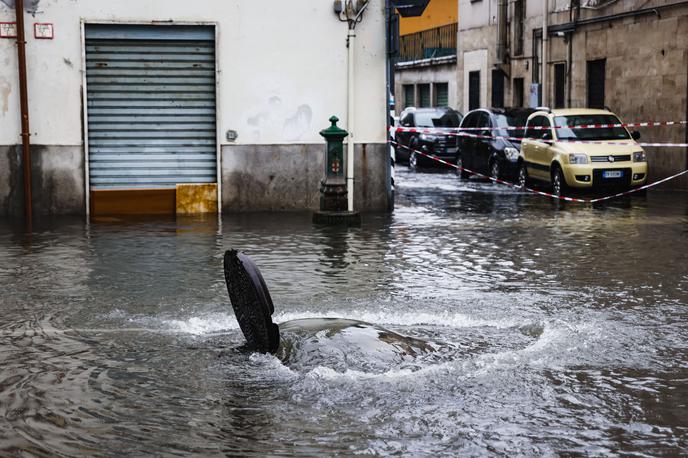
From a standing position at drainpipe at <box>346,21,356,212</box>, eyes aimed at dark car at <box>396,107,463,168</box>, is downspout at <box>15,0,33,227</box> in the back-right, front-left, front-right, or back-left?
back-left

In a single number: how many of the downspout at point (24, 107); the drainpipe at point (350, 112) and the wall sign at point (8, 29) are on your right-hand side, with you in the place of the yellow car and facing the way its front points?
3

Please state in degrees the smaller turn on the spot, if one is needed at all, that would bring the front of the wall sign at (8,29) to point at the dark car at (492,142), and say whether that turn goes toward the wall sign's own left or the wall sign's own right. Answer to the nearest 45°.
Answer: approximately 135° to the wall sign's own left

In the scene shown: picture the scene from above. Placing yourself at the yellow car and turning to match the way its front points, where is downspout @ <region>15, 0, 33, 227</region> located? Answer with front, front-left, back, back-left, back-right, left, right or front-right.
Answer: right

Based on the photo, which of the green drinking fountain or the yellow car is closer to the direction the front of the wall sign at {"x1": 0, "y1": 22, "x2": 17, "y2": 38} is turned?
the green drinking fountain

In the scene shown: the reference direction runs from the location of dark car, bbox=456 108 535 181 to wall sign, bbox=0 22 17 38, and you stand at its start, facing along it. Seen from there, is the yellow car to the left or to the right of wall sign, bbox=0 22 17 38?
left

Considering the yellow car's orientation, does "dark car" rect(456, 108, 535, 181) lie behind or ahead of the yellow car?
behind

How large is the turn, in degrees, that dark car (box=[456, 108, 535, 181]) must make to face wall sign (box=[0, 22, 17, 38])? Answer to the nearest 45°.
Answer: approximately 90° to its right

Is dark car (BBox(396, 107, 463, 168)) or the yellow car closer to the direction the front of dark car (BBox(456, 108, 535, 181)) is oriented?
the yellow car
